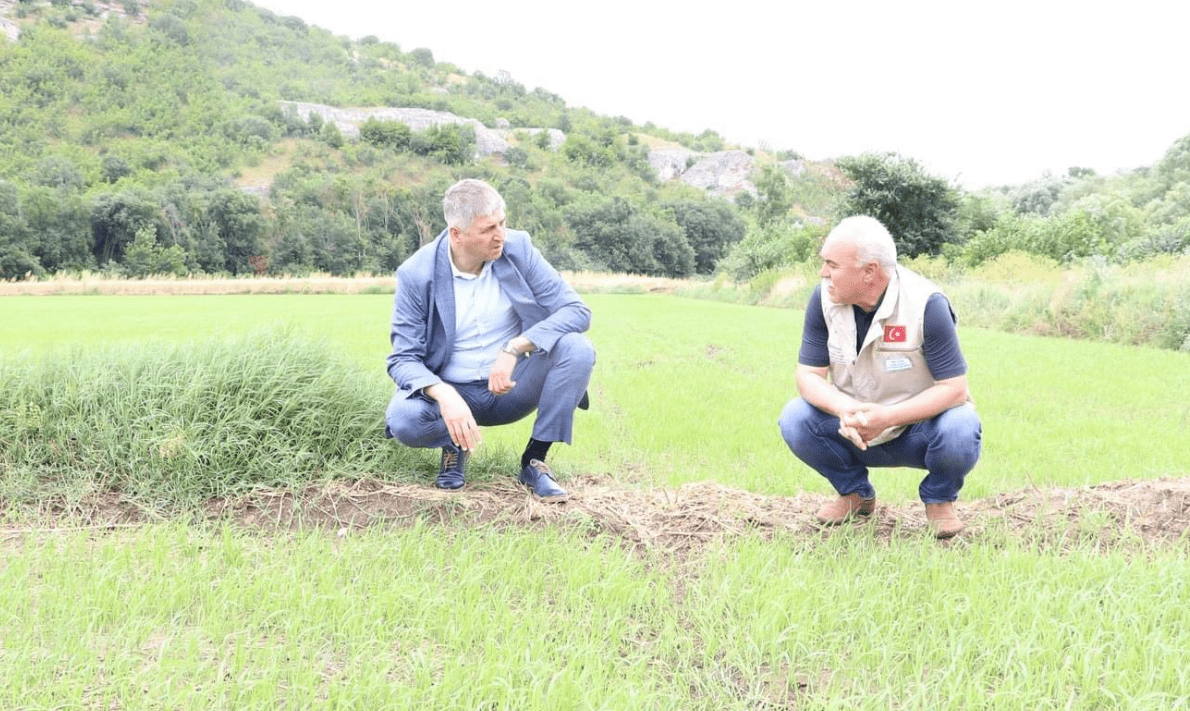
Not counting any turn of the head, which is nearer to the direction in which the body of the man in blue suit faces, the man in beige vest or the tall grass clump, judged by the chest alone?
the man in beige vest

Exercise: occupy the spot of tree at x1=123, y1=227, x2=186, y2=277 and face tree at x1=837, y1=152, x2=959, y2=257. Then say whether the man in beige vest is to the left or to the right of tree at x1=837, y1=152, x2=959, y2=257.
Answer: right

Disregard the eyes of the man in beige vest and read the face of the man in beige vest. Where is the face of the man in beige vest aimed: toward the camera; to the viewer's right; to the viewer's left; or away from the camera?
to the viewer's left

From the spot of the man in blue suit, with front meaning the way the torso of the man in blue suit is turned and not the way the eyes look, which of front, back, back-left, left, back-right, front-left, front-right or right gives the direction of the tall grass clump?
right

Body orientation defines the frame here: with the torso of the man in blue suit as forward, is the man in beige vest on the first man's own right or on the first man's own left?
on the first man's own left

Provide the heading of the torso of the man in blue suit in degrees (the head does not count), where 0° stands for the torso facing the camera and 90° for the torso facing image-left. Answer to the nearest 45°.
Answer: approximately 0°

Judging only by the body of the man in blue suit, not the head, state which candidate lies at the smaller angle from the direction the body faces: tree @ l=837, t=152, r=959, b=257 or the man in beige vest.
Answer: the man in beige vest

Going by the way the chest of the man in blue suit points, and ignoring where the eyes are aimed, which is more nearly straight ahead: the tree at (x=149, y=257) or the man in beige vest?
the man in beige vest

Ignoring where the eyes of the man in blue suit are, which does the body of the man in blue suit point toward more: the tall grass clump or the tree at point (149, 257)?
the tall grass clump

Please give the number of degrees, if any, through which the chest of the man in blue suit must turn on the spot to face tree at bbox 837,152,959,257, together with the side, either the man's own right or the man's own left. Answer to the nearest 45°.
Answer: approximately 135° to the man's own left

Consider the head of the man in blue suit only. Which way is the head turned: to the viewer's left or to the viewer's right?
to the viewer's right
